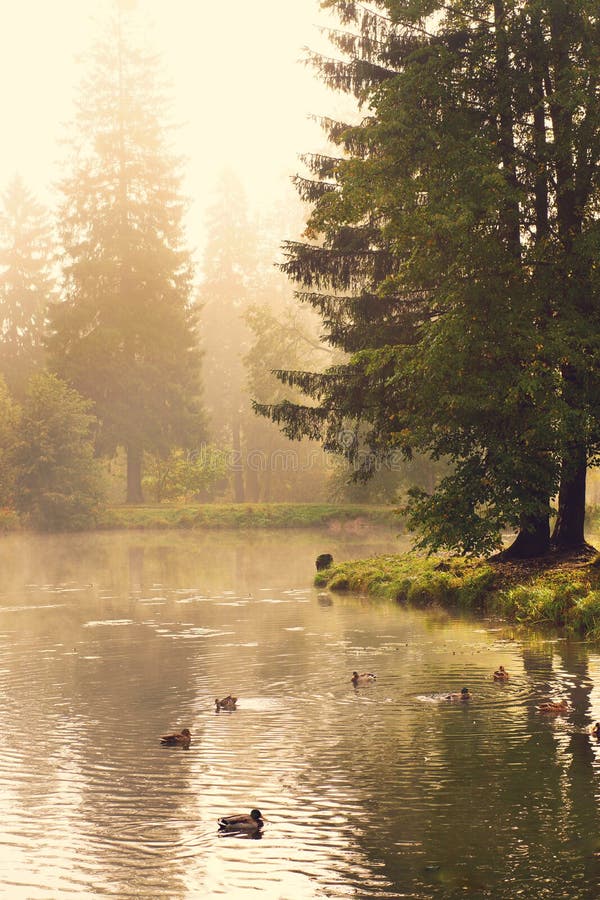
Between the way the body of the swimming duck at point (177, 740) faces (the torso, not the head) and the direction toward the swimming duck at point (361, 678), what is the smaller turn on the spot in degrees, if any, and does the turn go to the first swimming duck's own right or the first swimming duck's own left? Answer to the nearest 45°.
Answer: approximately 45° to the first swimming duck's own left

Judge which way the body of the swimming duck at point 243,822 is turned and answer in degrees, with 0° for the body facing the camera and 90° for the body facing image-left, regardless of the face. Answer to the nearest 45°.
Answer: approximately 270°

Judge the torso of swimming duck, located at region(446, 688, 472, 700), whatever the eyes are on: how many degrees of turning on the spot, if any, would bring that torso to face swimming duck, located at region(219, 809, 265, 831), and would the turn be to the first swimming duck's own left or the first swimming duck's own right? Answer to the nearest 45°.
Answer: approximately 90° to the first swimming duck's own right

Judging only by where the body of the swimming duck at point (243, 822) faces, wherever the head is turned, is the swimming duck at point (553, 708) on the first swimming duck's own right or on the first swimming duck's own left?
on the first swimming duck's own left

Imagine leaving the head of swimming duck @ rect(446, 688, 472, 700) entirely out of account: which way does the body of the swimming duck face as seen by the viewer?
to the viewer's right

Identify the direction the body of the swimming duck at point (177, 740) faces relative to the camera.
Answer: to the viewer's right
